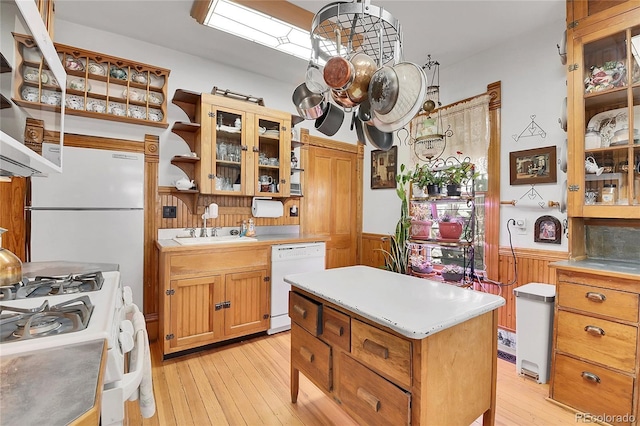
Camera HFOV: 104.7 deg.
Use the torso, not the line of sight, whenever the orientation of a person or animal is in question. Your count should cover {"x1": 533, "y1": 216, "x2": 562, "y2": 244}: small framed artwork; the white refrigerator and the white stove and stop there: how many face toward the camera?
2

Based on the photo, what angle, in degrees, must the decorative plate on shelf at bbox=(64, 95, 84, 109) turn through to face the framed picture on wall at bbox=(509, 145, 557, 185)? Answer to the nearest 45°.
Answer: approximately 45° to its left

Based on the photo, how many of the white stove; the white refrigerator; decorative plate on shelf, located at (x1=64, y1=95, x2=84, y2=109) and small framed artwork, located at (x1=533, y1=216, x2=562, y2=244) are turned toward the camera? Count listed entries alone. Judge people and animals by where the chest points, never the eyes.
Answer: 3

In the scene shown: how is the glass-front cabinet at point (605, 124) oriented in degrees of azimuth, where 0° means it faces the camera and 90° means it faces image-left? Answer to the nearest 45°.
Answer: approximately 45°

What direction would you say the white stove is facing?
to the viewer's right

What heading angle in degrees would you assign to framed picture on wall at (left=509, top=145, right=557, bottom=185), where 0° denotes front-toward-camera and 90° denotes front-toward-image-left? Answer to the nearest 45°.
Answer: approximately 45°

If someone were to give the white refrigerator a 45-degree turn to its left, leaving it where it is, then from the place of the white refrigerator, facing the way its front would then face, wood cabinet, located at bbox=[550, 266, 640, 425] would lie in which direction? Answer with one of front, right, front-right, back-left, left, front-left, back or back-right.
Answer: front

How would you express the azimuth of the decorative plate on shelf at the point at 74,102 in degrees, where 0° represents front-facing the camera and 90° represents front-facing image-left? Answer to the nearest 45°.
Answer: approximately 0°

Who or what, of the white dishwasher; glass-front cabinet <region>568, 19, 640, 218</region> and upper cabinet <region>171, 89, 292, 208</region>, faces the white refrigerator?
the glass-front cabinet

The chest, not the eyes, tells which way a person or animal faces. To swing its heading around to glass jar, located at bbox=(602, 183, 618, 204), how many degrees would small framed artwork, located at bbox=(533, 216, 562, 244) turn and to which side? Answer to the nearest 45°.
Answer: approximately 45° to its left
